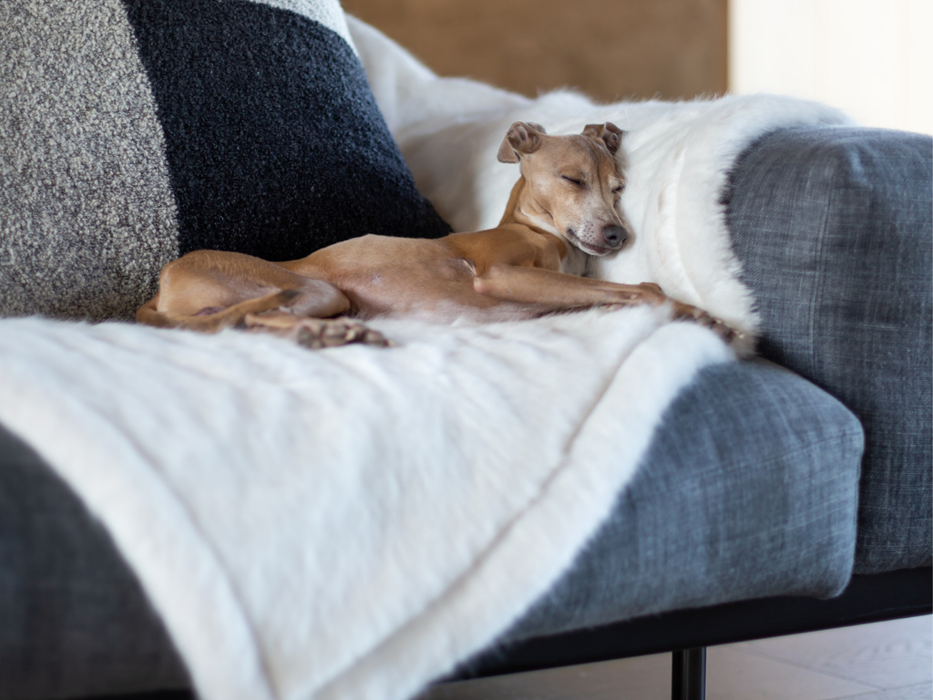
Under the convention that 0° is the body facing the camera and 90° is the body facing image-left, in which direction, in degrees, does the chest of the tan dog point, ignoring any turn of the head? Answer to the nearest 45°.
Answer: approximately 270°
